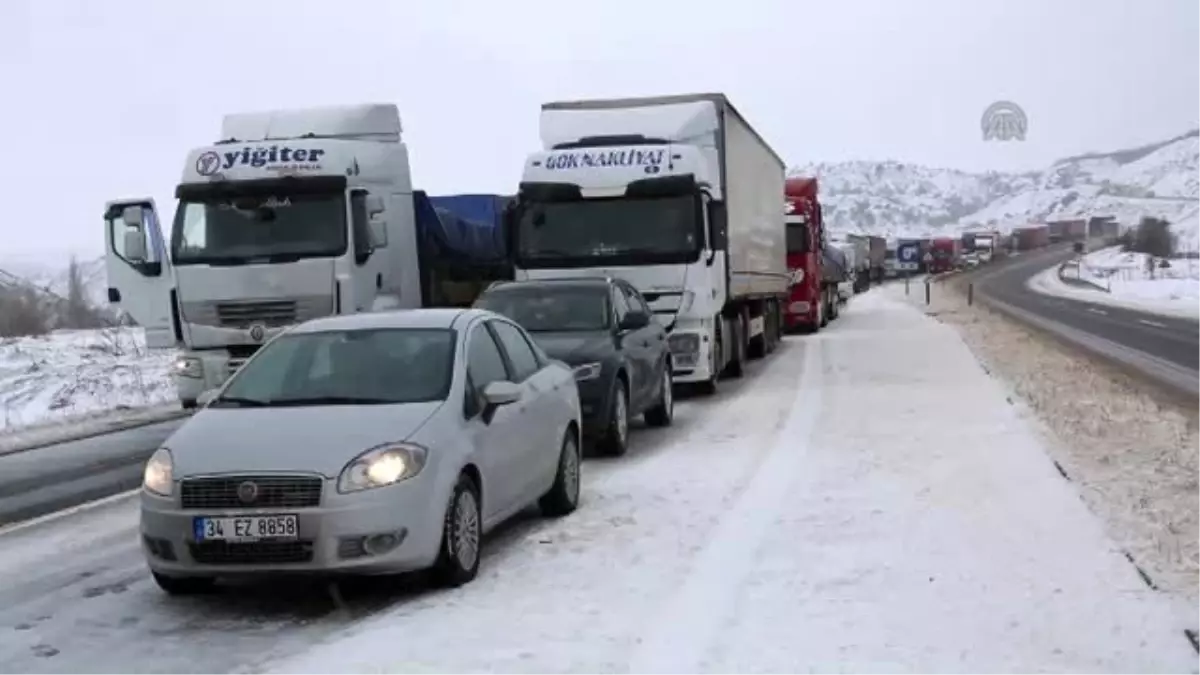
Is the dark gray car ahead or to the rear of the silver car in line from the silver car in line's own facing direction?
to the rear

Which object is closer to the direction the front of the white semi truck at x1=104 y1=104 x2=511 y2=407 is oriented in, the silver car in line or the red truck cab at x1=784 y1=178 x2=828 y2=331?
the silver car in line

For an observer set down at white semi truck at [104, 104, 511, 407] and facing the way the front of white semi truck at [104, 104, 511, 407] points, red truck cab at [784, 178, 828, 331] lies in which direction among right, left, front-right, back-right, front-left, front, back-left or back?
back

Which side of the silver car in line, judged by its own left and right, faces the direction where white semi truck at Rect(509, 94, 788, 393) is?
back

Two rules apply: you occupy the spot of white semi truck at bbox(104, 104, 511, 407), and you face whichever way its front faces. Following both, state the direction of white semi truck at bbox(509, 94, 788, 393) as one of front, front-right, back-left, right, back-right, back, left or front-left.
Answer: back-left

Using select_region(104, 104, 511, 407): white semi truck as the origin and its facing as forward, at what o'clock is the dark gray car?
The dark gray car is roughly at 9 o'clock from the white semi truck.

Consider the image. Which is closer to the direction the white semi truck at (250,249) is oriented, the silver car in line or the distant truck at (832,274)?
the silver car in line

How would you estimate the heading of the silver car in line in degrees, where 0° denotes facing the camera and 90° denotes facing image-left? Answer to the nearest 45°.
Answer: approximately 45°

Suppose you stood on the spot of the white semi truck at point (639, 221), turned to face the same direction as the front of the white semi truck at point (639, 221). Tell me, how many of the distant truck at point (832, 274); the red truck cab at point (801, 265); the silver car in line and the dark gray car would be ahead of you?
2

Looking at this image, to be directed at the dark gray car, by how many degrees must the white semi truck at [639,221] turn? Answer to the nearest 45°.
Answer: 0° — it already faces it

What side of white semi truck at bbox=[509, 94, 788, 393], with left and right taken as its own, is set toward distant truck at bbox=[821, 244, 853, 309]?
back

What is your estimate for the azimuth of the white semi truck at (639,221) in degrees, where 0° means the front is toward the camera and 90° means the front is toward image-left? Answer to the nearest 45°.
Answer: approximately 0°

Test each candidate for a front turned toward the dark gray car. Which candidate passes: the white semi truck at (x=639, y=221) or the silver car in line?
the white semi truck
